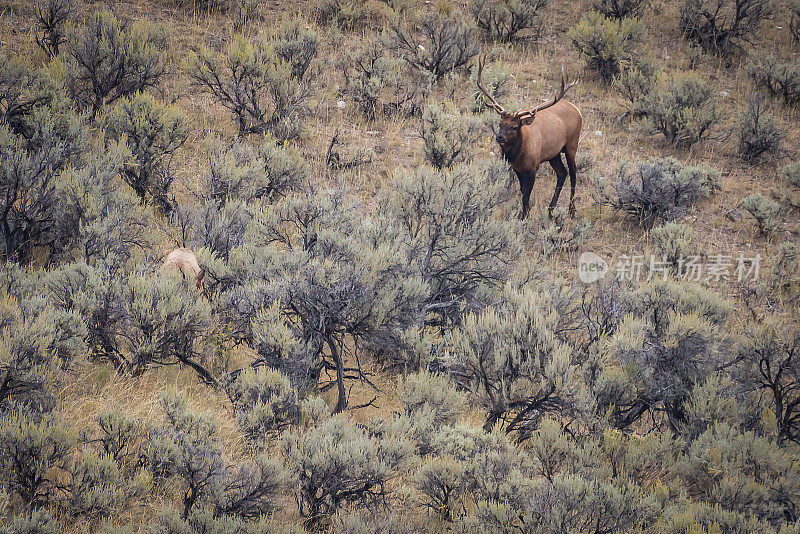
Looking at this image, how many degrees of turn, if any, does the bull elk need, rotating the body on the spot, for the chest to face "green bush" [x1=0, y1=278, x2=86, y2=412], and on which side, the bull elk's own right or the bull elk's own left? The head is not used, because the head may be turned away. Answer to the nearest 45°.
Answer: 0° — it already faces it

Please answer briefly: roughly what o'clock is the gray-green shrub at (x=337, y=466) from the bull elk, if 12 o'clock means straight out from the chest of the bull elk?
The gray-green shrub is roughly at 11 o'clock from the bull elk.

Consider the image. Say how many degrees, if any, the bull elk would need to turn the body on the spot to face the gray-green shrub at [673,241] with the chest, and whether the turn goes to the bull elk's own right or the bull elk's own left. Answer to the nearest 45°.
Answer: approximately 135° to the bull elk's own left

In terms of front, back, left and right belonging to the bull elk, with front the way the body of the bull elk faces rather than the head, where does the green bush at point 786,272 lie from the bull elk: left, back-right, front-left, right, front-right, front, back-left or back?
back-left

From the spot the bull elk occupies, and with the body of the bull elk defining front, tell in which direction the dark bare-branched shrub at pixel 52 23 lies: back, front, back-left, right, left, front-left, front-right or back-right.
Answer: front-right

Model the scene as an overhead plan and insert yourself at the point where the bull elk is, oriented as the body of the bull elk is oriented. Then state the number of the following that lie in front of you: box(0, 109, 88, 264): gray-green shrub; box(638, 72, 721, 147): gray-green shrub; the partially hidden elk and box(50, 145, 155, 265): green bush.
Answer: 3

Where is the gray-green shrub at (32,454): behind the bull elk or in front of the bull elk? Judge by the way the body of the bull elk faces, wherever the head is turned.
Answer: in front

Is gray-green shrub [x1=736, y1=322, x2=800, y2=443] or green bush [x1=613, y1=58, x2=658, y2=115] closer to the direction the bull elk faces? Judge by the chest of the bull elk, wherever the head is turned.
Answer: the gray-green shrub

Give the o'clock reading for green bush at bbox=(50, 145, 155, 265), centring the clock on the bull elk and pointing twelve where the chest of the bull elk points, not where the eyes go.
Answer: The green bush is roughly at 12 o'clock from the bull elk.

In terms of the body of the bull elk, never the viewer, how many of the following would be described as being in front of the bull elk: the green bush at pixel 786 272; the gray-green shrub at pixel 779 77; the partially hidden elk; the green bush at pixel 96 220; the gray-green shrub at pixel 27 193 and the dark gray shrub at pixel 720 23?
3

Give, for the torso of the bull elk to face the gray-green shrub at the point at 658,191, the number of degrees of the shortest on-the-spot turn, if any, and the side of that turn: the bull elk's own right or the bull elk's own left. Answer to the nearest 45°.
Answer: approximately 135° to the bull elk's own left

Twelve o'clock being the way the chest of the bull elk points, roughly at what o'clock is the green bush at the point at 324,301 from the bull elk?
The green bush is roughly at 11 o'clock from the bull elk.

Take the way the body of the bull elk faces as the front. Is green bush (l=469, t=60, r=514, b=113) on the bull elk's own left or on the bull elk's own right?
on the bull elk's own right

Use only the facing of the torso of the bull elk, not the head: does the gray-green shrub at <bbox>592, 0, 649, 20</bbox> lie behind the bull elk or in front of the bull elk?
behind

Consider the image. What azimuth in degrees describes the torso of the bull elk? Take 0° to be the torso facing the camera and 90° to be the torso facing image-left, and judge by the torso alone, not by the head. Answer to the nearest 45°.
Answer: approximately 45°
